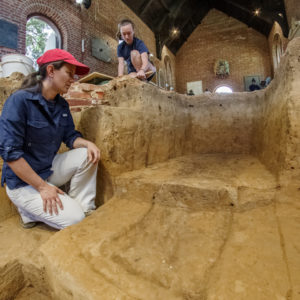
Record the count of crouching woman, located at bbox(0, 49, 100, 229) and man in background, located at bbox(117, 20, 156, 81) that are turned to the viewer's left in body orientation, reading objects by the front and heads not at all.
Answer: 0

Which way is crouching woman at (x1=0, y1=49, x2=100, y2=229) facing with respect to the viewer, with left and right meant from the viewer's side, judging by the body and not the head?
facing the viewer and to the right of the viewer

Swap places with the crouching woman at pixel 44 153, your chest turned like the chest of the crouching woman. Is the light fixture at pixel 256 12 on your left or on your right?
on your left

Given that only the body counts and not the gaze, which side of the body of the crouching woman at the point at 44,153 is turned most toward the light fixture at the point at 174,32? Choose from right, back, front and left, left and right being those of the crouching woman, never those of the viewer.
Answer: left

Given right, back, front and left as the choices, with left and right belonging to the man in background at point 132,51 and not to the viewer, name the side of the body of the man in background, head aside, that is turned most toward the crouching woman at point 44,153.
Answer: front

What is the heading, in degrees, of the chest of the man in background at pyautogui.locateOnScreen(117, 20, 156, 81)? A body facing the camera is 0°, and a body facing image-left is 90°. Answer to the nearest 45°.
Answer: approximately 0°

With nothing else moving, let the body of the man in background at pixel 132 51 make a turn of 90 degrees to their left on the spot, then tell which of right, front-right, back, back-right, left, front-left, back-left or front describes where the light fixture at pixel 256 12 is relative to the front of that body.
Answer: front-left

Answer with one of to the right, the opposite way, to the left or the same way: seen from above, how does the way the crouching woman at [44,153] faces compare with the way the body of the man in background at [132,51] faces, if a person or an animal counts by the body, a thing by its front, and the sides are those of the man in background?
to the left

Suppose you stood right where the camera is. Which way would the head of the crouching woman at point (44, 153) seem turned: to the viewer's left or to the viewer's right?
to the viewer's right

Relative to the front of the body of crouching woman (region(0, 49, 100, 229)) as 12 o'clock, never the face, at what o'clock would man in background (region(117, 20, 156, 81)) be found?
The man in background is roughly at 9 o'clock from the crouching woman.

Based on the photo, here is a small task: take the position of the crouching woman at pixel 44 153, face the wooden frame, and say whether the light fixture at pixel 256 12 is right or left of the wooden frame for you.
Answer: right
